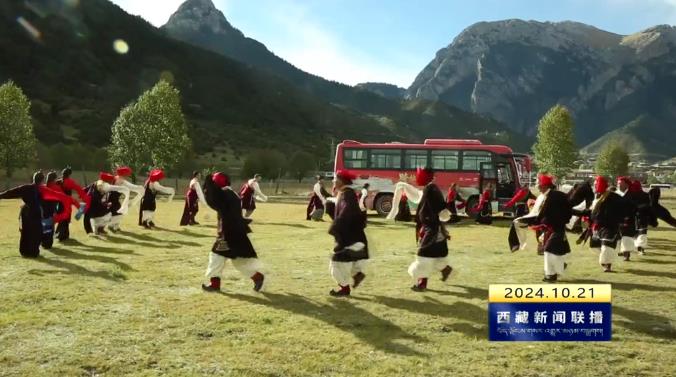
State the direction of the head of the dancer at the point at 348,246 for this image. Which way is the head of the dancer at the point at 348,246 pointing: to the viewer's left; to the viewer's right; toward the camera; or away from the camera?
to the viewer's left

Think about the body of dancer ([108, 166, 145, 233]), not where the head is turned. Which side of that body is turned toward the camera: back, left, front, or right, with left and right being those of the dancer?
right

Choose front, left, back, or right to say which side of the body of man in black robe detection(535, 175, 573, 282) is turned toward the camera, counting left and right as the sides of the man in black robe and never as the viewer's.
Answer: left

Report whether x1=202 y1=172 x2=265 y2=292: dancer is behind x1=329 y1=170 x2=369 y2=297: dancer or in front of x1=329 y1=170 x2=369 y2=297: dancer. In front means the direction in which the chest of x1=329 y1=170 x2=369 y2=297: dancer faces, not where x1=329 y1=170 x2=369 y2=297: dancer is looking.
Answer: in front

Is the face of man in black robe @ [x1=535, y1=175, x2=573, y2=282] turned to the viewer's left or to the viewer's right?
to the viewer's left

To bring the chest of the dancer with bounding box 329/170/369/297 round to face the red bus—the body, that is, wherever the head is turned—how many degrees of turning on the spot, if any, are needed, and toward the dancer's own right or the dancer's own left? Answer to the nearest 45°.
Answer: approximately 90° to the dancer's own right
